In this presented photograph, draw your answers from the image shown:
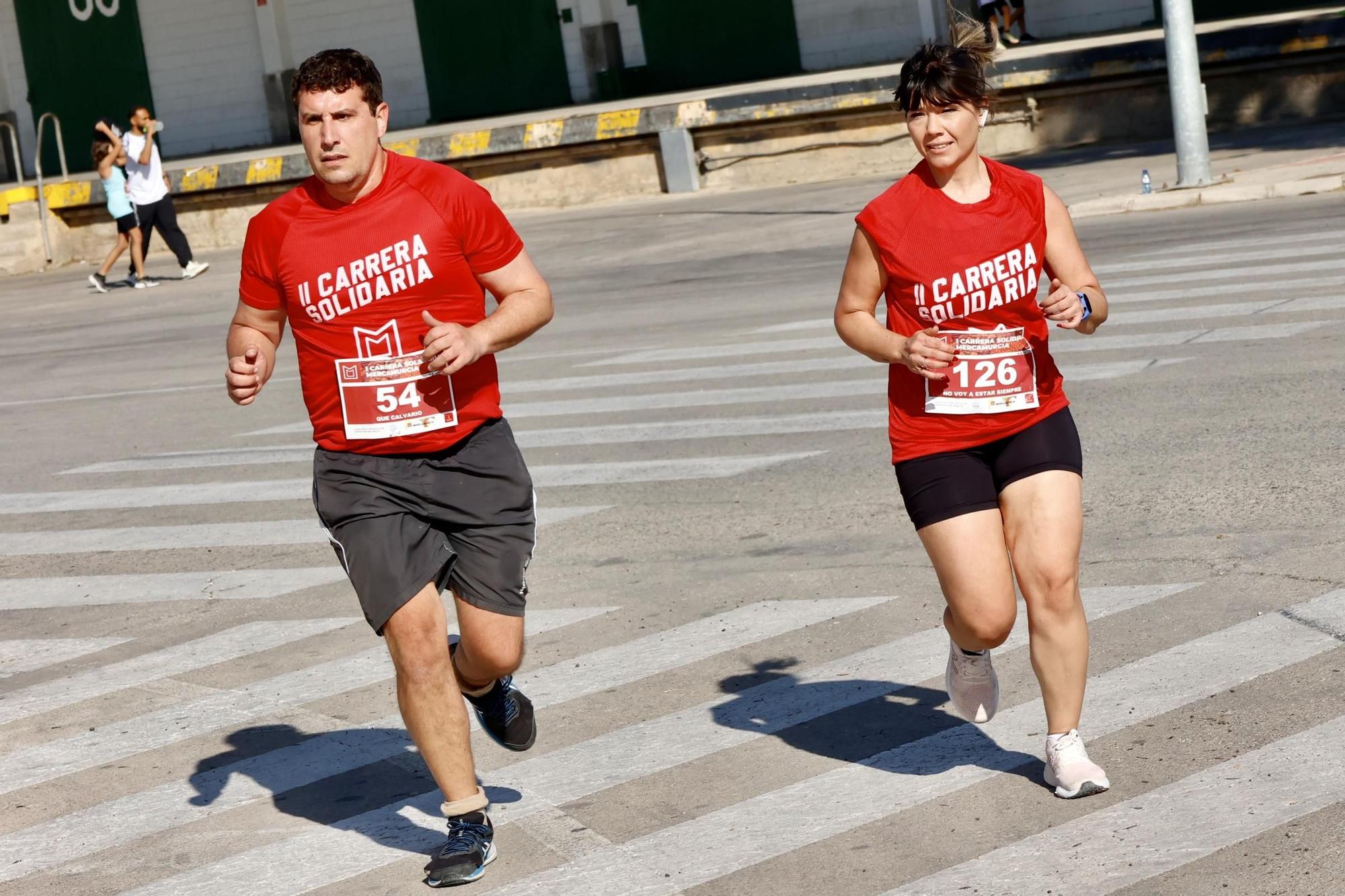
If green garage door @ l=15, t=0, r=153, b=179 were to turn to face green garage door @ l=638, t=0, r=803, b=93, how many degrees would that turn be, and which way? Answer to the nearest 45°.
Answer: approximately 45° to its left

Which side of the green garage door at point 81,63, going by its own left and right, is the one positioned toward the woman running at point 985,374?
front

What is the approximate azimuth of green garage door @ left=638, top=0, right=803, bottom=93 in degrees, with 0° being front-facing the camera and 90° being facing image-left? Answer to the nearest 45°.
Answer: approximately 0°
